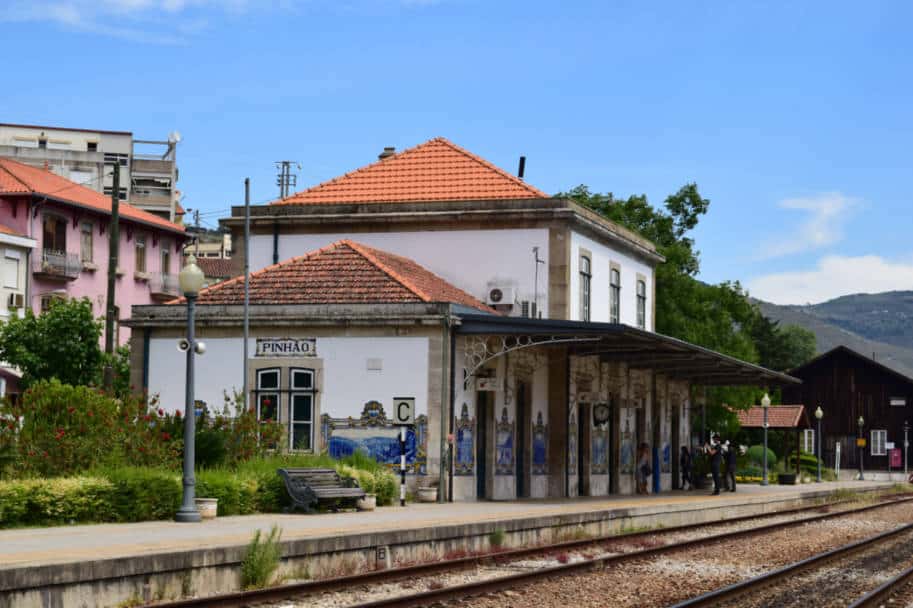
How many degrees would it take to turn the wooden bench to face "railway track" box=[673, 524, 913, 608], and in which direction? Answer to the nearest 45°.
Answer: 0° — it already faces it

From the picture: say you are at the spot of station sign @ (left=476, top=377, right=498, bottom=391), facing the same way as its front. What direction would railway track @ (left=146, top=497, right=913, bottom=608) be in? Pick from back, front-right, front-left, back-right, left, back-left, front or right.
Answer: front

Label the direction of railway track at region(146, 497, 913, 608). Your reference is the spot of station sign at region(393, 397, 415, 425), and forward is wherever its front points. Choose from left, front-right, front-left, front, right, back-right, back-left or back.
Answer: front

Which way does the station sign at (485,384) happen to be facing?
toward the camera

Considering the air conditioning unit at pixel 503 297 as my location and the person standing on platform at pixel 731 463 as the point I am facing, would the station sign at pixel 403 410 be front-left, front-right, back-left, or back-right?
back-right

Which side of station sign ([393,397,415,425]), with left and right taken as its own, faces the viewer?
front

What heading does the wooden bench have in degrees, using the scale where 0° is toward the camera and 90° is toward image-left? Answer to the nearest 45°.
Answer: approximately 315°
